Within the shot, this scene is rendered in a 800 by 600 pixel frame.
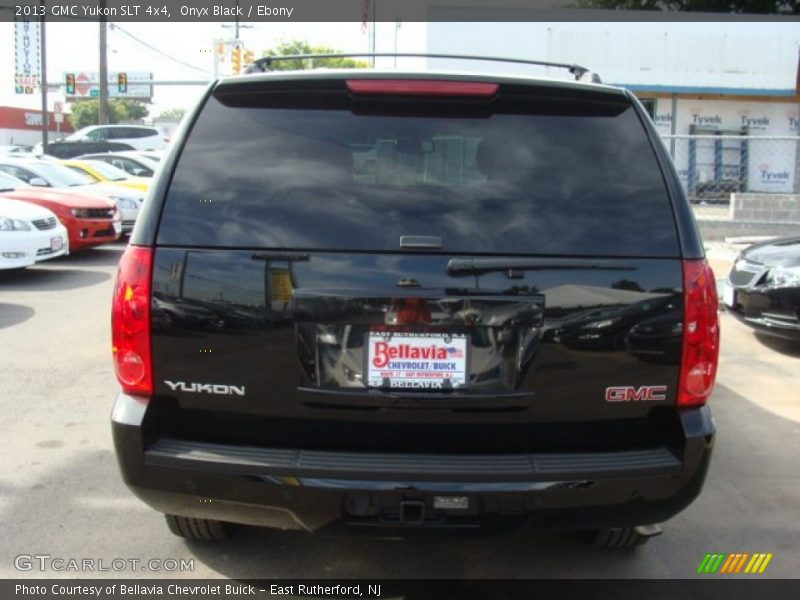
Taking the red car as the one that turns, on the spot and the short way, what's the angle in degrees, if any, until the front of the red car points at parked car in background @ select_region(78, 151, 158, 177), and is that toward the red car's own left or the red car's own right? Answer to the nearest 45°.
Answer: approximately 135° to the red car's own left

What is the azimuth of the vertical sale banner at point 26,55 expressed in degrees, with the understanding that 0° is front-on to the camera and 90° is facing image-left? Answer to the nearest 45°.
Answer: approximately 0°

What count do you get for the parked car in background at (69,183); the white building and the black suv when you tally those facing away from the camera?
1

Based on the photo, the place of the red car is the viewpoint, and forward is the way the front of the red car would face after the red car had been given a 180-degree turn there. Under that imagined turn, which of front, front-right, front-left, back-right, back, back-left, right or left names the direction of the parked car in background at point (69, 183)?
front-right

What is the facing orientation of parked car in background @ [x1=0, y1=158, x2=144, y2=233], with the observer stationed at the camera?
facing the viewer and to the right of the viewer

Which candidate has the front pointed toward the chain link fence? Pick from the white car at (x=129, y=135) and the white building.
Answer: the white building

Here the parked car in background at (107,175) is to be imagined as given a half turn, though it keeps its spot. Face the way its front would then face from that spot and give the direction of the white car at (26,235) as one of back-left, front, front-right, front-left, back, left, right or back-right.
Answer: back-left

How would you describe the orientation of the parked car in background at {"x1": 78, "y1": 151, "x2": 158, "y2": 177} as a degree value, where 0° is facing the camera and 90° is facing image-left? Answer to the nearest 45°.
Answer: approximately 315°

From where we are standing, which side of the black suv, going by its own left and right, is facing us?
back

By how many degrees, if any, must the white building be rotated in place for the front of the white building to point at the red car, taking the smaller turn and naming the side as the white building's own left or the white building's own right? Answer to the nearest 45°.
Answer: approximately 45° to the white building's own right

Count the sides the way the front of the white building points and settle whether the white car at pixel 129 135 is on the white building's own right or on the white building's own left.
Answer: on the white building's own right
